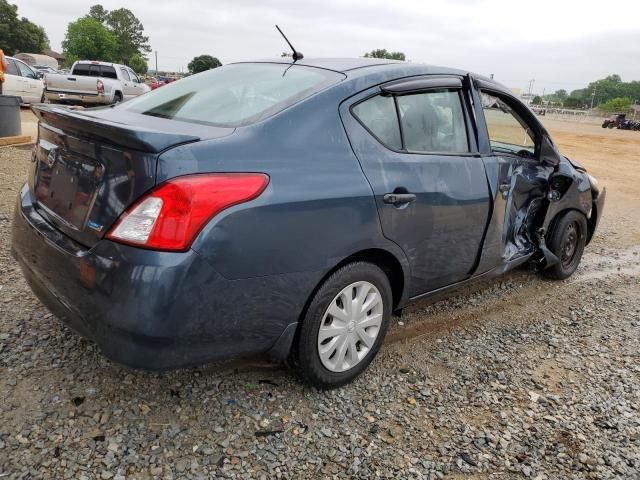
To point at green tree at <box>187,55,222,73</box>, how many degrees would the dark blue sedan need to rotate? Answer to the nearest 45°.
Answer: approximately 45° to its left

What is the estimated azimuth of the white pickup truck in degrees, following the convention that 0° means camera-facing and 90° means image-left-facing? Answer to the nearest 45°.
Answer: approximately 225°

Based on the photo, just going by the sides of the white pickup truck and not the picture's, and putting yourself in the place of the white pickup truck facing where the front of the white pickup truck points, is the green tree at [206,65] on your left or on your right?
on your right

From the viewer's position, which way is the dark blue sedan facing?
facing away from the viewer and to the right of the viewer

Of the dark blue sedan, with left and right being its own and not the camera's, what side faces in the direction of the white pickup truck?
left
